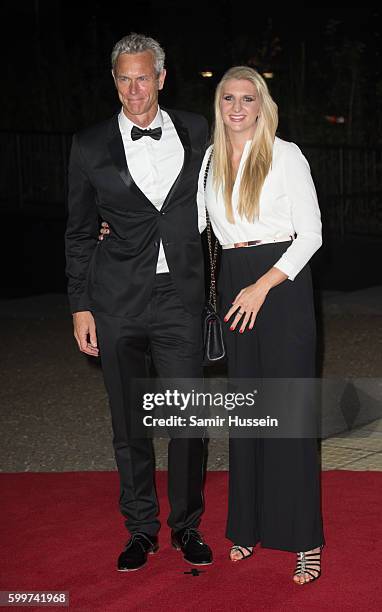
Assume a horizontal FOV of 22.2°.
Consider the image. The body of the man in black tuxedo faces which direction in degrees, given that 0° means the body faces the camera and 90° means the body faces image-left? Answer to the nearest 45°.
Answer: approximately 0°

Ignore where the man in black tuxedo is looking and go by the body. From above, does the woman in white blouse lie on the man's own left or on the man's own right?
on the man's own left
